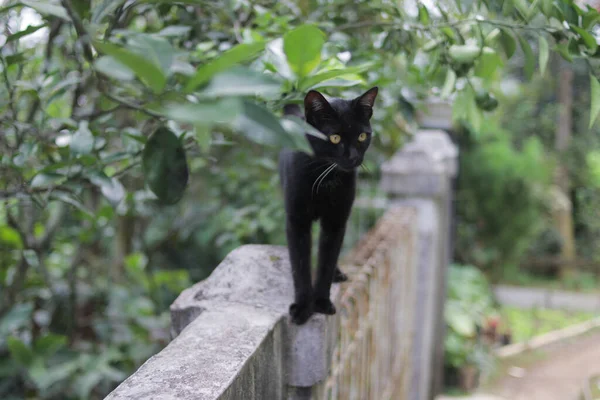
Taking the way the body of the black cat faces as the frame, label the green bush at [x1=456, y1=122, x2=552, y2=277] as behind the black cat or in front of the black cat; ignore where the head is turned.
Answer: behind

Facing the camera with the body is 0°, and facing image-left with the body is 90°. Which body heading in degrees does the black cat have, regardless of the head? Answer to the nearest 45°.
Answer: approximately 0°

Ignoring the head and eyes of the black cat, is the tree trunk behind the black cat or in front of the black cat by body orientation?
behind
